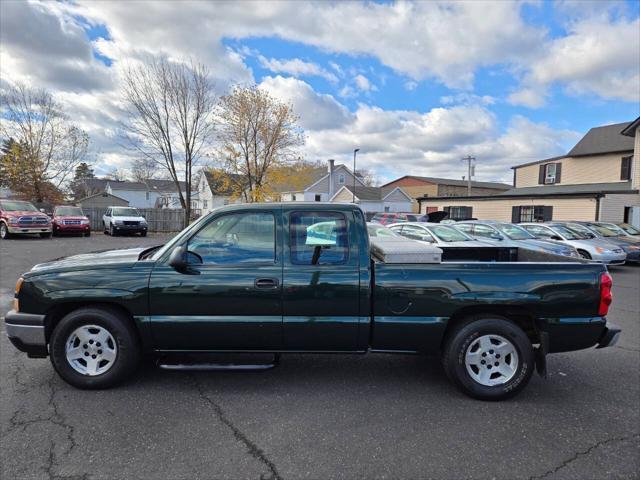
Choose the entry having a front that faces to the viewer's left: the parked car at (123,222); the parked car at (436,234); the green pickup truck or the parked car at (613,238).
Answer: the green pickup truck

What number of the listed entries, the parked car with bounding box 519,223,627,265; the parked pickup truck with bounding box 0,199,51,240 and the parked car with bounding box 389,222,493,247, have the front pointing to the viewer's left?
0

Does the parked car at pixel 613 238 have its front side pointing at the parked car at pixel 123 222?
no

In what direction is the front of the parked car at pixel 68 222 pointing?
toward the camera

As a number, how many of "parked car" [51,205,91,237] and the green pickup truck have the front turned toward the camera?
1

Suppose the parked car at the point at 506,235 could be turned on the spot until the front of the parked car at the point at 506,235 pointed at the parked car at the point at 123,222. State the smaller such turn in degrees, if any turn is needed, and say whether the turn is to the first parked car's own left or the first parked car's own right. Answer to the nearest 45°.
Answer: approximately 135° to the first parked car's own right

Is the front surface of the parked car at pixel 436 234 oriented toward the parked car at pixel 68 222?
no

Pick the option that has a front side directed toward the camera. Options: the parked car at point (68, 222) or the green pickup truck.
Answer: the parked car

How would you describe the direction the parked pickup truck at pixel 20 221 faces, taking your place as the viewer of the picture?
facing the viewer and to the right of the viewer

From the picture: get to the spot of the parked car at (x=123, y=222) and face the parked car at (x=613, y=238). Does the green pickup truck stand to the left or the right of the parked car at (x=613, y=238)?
right

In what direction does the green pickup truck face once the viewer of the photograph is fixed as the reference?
facing to the left of the viewer

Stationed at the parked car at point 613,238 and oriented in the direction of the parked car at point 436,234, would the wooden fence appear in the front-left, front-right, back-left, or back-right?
front-right

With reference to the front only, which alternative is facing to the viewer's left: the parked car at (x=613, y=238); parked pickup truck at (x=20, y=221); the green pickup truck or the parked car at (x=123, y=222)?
the green pickup truck
